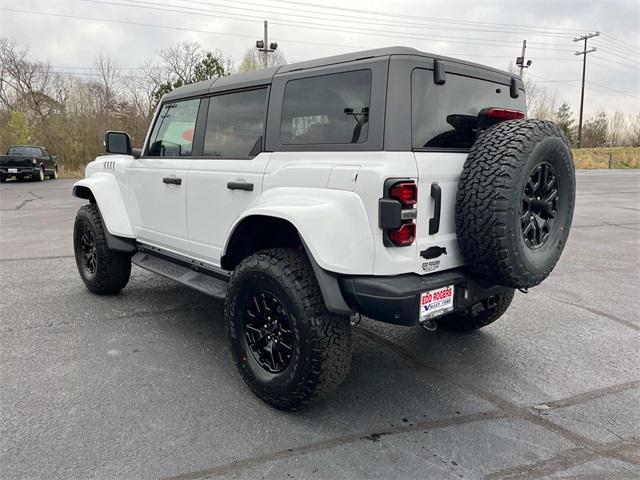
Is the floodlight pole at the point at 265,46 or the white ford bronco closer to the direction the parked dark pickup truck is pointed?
the floodlight pole

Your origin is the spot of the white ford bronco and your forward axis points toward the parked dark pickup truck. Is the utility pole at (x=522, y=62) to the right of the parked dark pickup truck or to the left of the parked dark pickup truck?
right

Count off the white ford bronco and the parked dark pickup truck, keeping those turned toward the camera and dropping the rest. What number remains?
0

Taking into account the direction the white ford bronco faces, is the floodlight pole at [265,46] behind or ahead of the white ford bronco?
ahead

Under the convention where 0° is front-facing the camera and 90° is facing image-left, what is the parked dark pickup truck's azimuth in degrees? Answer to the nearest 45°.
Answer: approximately 225°

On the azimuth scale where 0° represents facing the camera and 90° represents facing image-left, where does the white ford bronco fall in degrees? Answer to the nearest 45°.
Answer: approximately 135°

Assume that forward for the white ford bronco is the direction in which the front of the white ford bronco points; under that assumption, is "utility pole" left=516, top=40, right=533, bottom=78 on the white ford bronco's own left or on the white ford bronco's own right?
on the white ford bronco's own right

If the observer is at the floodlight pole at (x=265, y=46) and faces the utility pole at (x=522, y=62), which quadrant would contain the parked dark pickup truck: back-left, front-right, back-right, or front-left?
back-right

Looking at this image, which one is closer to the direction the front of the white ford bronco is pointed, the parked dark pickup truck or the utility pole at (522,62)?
the parked dark pickup truck

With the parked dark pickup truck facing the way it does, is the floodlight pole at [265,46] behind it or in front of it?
in front
